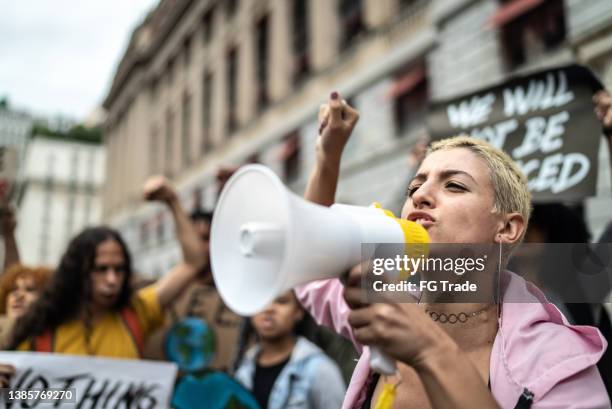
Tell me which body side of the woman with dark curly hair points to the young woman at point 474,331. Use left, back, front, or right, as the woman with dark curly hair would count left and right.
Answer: front

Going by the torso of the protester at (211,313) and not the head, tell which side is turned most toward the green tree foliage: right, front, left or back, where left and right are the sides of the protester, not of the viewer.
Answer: back

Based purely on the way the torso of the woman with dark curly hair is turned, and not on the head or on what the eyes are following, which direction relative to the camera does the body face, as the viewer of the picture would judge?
toward the camera

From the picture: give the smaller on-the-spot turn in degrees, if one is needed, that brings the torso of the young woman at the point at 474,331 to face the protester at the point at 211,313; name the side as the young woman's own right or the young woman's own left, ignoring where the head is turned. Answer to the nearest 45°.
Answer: approximately 90° to the young woman's own right

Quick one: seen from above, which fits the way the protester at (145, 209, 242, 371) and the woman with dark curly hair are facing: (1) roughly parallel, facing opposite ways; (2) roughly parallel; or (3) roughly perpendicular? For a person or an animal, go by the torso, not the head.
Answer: roughly parallel

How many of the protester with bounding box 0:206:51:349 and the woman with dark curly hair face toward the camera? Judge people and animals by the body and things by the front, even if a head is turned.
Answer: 2

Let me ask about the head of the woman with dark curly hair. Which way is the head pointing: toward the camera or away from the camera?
toward the camera

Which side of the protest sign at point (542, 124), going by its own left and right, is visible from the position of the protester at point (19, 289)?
right

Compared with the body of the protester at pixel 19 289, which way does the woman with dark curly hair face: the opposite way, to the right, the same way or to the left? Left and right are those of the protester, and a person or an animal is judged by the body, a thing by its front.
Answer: the same way

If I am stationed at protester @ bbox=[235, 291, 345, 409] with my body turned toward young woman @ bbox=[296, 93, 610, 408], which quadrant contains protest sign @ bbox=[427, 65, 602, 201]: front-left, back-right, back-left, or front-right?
front-left

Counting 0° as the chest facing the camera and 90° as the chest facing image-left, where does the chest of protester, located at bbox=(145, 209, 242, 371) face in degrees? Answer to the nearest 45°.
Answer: approximately 0°

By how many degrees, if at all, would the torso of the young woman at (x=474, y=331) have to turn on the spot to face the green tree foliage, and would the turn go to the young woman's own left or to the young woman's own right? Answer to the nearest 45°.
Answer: approximately 90° to the young woman's own right
